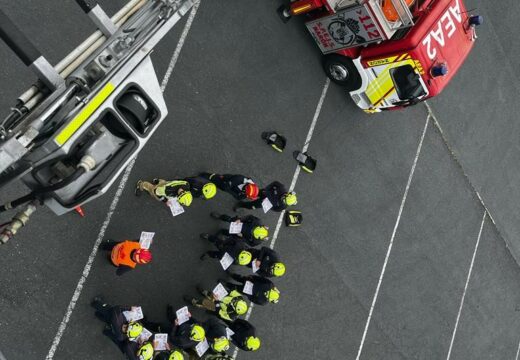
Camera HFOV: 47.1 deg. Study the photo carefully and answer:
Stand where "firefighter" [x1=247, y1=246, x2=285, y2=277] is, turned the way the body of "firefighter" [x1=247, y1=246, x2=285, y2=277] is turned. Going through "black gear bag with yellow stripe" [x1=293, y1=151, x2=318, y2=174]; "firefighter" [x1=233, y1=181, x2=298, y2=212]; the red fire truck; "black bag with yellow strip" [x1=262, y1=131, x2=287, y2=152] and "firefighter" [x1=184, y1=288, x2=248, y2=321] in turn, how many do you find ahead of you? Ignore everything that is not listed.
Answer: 1

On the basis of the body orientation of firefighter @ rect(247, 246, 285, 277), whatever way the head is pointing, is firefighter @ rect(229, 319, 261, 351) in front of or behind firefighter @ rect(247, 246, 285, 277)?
in front

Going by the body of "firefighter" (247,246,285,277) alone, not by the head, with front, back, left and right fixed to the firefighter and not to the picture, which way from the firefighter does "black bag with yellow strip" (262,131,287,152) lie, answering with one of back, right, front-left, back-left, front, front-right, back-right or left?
back-right

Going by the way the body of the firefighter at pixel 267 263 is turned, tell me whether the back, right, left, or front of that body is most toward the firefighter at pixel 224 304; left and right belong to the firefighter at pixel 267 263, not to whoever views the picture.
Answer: front

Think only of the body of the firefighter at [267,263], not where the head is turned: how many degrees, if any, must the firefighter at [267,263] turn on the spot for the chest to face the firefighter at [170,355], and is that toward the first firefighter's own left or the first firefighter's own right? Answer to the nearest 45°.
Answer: approximately 45° to the first firefighter's own left

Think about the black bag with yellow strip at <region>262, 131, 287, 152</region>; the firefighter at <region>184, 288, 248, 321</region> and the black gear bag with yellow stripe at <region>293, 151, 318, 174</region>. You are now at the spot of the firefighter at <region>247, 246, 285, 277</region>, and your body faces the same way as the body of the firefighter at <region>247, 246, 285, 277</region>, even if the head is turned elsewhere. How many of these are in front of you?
1

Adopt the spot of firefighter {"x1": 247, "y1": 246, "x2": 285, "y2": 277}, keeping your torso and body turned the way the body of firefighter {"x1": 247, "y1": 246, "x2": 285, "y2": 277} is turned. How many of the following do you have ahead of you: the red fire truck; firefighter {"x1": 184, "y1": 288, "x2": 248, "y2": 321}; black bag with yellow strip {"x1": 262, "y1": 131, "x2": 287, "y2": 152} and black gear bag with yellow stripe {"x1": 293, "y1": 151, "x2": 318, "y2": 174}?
1

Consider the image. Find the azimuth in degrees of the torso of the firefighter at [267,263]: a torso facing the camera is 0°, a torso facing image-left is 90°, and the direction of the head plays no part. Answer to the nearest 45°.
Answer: approximately 90°

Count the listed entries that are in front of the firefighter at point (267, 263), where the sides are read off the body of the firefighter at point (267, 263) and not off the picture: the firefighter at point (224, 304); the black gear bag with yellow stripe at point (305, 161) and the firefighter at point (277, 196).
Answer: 1

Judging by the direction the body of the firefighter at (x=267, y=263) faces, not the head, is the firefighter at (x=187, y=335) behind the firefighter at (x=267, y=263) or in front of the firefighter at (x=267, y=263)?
in front

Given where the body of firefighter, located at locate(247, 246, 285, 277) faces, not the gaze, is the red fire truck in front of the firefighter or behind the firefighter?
behind
